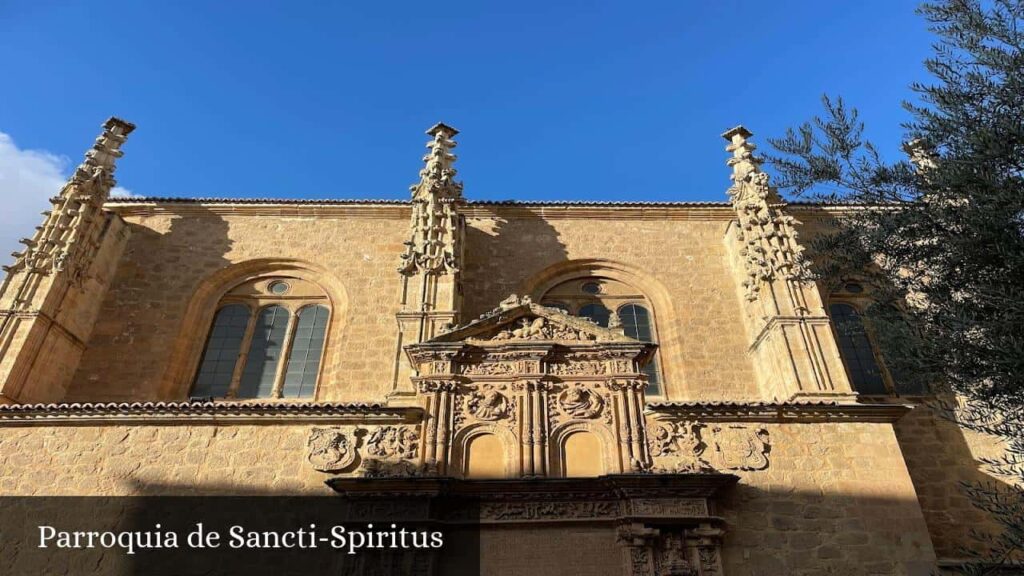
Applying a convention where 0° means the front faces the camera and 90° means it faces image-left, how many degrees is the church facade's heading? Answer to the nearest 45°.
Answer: approximately 0°

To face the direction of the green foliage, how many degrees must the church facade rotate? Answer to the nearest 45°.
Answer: approximately 45° to its left
